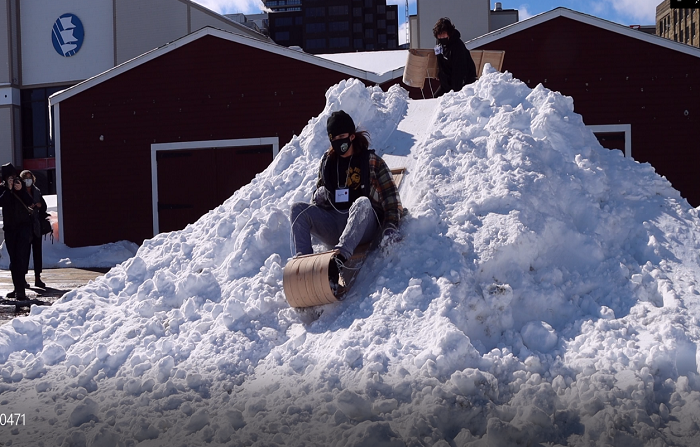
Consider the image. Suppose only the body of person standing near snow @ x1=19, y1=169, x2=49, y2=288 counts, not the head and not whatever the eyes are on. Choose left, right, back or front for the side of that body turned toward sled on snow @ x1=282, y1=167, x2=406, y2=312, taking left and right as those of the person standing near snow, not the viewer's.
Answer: front

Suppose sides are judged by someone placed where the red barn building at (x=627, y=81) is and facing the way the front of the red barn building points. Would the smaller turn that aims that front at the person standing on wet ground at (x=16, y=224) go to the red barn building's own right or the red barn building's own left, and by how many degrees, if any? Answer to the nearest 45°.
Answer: approximately 45° to the red barn building's own right

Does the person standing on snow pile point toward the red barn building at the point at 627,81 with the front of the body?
no

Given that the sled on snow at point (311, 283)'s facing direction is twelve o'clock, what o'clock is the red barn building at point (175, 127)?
The red barn building is roughly at 4 o'clock from the sled on snow.

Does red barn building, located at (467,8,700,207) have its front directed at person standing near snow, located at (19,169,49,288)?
no

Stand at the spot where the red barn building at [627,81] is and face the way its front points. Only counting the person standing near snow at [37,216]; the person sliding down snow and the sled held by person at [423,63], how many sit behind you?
0

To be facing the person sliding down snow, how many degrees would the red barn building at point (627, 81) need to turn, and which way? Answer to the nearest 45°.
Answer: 0° — it already faces them

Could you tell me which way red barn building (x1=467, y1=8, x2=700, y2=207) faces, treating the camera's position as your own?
facing the viewer

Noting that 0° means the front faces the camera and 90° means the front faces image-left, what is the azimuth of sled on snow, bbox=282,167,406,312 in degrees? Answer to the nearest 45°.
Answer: approximately 45°

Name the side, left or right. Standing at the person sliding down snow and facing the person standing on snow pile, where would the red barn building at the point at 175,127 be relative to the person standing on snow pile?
left

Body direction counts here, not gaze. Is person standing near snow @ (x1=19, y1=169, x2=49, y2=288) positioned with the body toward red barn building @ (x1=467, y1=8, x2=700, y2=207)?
no

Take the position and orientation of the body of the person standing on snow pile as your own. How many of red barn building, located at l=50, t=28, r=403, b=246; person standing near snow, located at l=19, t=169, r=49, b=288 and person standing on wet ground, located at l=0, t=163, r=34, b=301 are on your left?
0

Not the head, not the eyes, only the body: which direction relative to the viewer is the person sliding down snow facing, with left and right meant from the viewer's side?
facing the viewer and to the left of the viewer

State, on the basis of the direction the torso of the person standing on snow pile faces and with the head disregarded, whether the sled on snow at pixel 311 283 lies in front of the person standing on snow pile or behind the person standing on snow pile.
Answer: in front

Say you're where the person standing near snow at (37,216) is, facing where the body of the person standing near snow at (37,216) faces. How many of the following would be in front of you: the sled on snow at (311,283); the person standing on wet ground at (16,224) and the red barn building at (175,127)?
2

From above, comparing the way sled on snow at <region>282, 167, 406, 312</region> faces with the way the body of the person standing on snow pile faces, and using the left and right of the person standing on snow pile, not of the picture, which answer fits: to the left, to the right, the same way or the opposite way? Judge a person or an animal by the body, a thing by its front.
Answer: the same way
